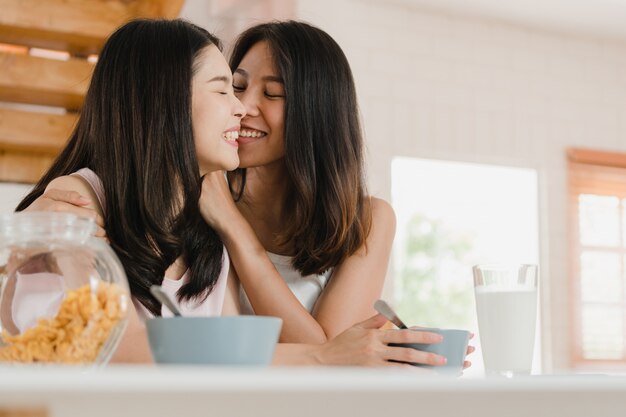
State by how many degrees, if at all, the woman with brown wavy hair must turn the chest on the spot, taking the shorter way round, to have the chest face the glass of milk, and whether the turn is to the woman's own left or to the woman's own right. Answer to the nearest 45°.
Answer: approximately 45° to the woman's own left

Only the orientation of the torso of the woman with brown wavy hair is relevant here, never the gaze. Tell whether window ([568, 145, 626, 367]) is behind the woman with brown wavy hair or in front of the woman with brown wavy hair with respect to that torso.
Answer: behind

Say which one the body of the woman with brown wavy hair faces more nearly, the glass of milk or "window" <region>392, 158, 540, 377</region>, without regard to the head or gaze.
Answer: the glass of milk

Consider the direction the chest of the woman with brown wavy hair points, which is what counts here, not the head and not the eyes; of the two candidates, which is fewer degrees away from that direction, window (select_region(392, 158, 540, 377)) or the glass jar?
the glass jar

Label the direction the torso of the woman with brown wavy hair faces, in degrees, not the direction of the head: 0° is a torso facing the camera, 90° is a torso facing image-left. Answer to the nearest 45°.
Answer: approximately 45°

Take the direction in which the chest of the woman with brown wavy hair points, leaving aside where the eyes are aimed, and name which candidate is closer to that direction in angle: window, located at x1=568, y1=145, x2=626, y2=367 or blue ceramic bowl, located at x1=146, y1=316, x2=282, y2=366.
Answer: the blue ceramic bowl

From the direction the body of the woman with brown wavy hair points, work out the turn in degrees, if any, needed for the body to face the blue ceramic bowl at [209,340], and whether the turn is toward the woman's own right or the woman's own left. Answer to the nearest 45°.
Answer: approximately 45° to the woman's own left

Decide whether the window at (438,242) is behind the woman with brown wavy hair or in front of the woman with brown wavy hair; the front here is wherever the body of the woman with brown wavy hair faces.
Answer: behind

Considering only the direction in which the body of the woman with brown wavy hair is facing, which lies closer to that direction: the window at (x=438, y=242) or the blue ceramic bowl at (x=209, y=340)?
the blue ceramic bowl
